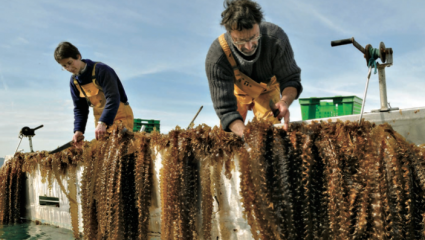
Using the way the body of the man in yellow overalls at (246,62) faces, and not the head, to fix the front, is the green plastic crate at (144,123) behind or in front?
behind

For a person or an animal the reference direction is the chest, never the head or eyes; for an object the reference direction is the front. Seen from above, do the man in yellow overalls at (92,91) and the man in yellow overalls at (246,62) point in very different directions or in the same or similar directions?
same or similar directions

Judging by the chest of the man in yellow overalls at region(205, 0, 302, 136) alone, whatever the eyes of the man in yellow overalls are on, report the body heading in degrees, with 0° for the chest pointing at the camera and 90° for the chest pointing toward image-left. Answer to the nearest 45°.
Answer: approximately 0°

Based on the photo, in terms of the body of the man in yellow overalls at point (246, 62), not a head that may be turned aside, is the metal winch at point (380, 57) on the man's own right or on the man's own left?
on the man's own left

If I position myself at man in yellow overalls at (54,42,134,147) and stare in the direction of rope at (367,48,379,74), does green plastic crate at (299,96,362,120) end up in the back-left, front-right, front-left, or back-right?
front-left

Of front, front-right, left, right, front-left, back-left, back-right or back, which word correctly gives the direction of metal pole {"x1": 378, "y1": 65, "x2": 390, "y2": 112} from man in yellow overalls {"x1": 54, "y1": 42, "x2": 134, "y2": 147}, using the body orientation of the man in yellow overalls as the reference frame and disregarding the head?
left

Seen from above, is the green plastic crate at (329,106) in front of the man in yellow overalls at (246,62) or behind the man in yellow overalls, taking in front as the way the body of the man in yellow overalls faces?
behind

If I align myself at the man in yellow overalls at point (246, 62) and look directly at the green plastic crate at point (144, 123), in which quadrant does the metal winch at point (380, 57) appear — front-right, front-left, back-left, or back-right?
back-right

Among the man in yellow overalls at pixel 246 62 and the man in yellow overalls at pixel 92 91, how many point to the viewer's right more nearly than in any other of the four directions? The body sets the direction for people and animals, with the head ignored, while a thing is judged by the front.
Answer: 0
